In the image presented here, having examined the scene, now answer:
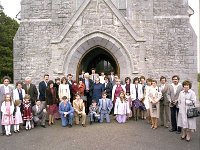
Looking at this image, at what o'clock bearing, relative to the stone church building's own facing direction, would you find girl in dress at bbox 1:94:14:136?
The girl in dress is roughly at 1 o'clock from the stone church building.

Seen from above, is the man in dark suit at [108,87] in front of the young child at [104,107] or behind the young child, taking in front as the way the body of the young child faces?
behind

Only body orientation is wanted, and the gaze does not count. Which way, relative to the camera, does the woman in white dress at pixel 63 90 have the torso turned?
toward the camera

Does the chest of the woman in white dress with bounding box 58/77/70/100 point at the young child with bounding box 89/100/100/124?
no

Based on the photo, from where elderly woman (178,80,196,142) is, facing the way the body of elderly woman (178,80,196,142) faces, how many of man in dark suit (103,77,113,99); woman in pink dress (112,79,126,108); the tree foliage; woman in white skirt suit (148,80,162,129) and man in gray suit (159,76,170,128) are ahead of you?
0

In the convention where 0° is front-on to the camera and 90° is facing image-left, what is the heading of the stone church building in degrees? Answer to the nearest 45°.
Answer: approximately 0°

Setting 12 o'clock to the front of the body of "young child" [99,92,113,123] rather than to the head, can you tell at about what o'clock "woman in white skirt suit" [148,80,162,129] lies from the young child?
The woman in white skirt suit is roughly at 10 o'clock from the young child.

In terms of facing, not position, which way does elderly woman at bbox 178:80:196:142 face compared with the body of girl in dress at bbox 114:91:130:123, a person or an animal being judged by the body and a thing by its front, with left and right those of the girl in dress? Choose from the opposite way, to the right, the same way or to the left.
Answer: the same way

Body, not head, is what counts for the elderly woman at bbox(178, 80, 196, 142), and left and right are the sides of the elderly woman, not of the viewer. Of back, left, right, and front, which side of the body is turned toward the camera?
front

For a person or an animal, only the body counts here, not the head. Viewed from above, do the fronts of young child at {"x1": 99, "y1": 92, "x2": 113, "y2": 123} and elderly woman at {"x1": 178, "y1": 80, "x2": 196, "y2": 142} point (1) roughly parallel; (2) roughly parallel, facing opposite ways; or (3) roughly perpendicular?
roughly parallel

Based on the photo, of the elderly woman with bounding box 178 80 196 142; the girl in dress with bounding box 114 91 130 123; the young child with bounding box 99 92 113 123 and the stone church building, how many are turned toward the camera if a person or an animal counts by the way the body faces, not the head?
4

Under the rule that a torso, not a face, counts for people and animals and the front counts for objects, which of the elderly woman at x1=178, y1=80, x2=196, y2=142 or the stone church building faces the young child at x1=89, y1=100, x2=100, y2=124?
the stone church building

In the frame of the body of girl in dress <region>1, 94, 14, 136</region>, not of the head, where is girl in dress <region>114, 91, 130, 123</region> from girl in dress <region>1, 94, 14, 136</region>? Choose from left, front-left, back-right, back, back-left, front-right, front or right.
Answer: left

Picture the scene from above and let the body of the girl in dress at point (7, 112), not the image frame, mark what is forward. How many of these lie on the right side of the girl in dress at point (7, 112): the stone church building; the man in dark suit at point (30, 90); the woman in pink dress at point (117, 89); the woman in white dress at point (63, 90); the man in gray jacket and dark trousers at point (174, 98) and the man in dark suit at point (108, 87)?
0

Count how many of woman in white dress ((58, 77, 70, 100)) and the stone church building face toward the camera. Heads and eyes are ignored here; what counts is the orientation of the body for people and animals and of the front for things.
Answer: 2

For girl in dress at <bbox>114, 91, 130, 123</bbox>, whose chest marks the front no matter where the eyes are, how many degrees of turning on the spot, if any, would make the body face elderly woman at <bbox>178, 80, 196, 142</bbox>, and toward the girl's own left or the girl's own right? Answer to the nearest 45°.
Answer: approximately 45° to the girl's own left

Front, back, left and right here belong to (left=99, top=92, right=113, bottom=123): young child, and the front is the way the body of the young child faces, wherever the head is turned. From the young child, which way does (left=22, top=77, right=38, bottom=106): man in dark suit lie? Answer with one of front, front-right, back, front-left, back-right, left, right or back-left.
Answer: right

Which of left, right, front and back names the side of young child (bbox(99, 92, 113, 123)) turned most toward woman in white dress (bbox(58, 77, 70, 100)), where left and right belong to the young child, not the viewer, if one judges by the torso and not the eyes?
right
